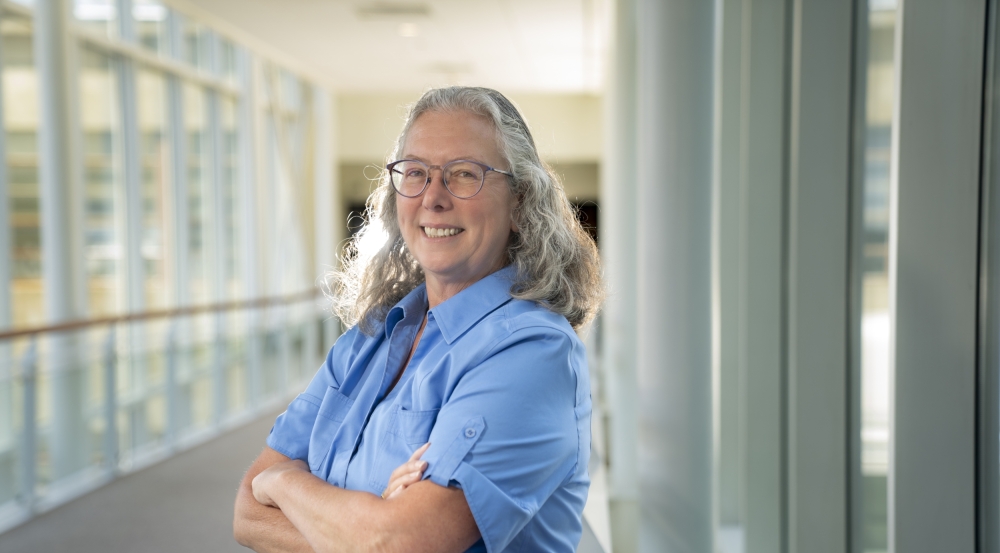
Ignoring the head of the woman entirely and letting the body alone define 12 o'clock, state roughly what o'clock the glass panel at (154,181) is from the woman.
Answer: The glass panel is roughly at 4 o'clock from the woman.

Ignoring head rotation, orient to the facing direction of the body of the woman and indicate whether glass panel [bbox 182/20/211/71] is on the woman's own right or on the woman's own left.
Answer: on the woman's own right

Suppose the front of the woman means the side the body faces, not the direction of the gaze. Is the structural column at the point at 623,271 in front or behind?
behind

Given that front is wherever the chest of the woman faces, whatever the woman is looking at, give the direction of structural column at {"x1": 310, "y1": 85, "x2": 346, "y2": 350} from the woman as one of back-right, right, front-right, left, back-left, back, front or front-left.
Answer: back-right

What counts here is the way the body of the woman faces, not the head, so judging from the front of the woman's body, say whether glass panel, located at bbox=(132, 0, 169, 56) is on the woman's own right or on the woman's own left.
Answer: on the woman's own right

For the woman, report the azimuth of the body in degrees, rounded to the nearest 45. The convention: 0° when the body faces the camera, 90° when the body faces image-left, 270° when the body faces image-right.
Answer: approximately 45°
